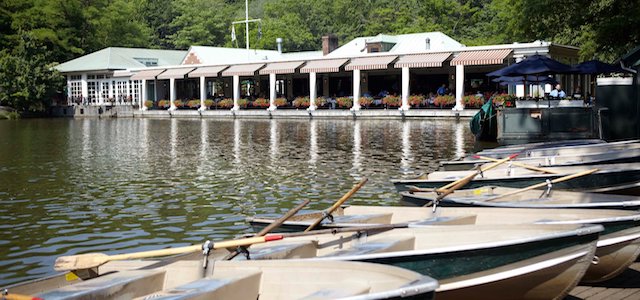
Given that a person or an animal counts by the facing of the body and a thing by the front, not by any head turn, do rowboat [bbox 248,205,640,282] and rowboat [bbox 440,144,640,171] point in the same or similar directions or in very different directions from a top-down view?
same or similar directions

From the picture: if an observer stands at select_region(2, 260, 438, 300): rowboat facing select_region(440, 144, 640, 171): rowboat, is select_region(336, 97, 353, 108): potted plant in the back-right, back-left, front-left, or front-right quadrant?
front-left

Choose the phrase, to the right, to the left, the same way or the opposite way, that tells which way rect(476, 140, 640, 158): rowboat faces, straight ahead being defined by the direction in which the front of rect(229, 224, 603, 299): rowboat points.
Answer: the same way

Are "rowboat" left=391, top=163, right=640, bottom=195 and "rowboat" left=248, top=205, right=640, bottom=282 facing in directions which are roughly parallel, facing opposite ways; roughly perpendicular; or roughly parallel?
roughly parallel

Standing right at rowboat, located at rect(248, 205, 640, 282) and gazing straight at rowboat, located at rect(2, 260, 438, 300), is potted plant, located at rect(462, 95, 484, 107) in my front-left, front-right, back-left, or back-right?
back-right
